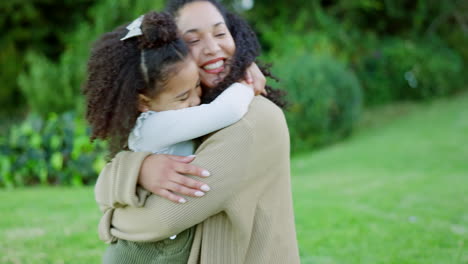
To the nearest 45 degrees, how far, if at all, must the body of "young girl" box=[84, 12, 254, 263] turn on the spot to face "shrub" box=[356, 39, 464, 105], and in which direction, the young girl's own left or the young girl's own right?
approximately 45° to the young girl's own left

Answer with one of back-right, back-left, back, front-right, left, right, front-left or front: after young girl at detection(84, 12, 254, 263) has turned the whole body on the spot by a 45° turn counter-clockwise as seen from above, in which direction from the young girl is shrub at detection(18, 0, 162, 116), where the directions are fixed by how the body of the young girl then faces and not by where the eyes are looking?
front-left

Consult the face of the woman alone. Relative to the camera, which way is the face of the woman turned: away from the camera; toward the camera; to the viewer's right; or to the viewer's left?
toward the camera

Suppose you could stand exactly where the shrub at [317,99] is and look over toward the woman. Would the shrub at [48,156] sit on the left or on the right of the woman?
right

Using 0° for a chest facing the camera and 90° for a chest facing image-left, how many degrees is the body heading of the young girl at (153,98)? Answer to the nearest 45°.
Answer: approximately 270°
